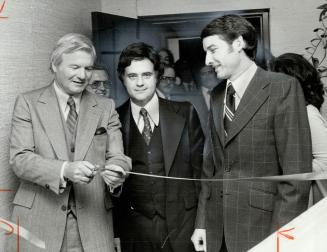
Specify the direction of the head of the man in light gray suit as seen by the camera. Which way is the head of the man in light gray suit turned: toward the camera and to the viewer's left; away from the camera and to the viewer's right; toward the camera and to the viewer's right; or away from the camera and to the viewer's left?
toward the camera and to the viewer's right

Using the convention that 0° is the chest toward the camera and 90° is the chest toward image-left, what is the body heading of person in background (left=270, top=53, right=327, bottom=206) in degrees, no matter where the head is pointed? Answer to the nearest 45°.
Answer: approximately 90°

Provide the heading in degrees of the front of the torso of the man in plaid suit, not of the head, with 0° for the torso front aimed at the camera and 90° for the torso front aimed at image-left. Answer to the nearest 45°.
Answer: approximately 45°
